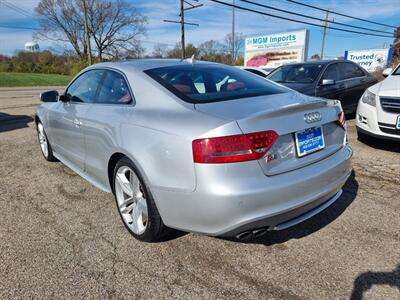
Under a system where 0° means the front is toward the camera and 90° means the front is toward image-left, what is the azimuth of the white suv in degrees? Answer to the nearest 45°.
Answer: approximately 45°

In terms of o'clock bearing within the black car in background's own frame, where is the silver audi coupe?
The silver audi coupe is roughly at 11 o'clock from the black car in background.

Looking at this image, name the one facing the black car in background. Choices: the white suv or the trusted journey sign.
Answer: the trusted journey sign

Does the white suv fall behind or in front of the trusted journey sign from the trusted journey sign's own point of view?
in front

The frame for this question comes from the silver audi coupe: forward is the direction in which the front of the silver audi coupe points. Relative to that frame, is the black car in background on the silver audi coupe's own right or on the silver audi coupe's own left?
on the silver audi coupe's own right

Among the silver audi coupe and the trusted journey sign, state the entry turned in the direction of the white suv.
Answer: the trusted journey sign

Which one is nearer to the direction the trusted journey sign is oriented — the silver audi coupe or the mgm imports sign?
the silver audi coupe

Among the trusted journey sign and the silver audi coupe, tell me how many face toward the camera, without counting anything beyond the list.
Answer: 1

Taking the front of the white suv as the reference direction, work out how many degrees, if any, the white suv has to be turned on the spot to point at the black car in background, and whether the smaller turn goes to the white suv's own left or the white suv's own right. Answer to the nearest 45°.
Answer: approximately 90° to the white suv's own right

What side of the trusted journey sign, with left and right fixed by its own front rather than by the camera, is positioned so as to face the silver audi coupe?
front

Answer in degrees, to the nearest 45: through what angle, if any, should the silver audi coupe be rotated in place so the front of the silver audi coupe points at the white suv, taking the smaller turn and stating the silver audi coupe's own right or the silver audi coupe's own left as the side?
approximately 90° to the silver audi coupe's own right

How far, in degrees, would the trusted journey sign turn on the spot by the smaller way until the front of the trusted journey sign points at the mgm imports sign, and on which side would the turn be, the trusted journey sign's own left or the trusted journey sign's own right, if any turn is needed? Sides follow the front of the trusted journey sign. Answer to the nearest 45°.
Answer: approximately 45° to the trusted journey sign's own right
